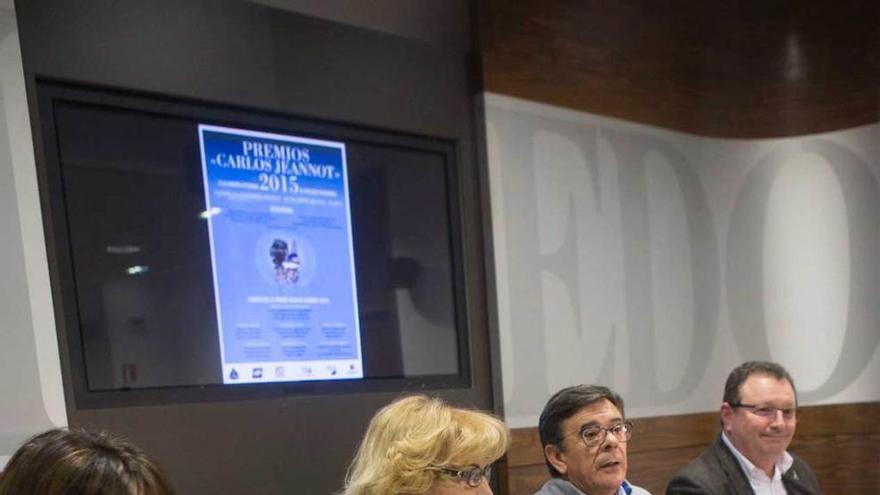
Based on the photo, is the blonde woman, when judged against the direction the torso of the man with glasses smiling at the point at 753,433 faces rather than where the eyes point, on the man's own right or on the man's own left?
on the man's own right

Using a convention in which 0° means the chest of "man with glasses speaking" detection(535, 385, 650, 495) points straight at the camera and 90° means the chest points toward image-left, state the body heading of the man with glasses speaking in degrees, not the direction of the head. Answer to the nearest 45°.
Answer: approximately 315°
